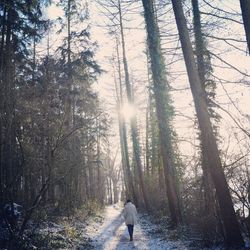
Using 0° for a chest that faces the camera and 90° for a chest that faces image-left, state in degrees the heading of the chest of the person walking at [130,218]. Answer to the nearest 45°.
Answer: approximately 180°
